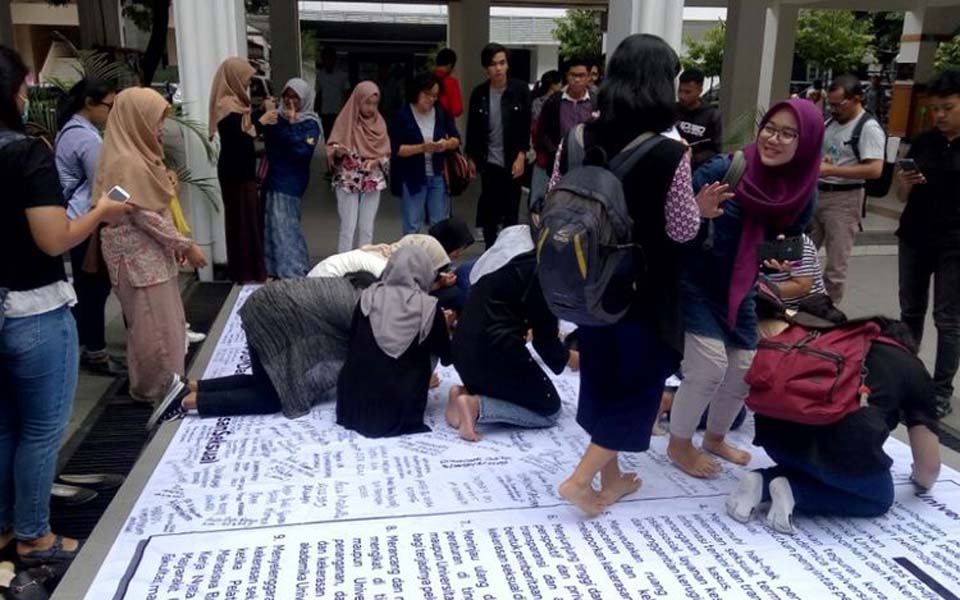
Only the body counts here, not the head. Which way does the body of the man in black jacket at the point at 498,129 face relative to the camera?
toward the camera

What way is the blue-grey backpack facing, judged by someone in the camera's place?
facing the viewer and to the left of the viewer

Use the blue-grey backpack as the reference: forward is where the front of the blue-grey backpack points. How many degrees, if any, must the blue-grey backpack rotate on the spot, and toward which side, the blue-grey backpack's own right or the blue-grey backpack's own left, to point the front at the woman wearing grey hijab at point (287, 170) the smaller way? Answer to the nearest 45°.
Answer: approximately 90° to the blue-grey backpack's own right

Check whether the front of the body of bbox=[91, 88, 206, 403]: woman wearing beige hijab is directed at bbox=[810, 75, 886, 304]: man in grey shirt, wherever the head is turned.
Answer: yes

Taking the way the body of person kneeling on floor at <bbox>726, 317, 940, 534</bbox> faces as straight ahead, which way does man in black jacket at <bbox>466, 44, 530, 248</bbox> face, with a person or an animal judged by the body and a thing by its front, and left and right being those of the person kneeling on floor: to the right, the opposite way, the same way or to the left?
to the right

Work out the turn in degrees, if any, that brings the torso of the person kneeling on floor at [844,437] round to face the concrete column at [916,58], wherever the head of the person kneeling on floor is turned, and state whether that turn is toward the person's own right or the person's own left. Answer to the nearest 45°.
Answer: approximately 45° to the person's own left

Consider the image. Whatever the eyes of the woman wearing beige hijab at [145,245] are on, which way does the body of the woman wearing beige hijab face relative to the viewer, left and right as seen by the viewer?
facing to the right of the viewer

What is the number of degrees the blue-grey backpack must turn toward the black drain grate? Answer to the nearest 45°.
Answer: approximately 45° to its right

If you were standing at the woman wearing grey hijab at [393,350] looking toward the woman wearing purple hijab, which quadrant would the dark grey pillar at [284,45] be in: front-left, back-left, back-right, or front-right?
back-left

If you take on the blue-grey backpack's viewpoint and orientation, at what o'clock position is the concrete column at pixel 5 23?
The concrete column is roughly at 3 o'clock from the blue-grey backpack.
